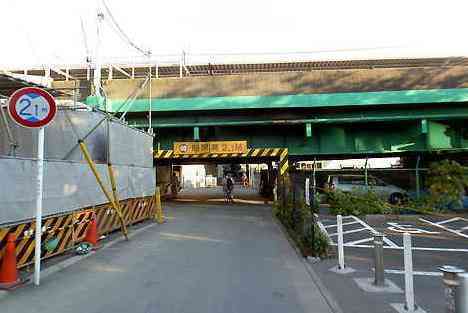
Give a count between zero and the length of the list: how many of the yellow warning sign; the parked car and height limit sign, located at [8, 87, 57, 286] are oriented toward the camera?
2

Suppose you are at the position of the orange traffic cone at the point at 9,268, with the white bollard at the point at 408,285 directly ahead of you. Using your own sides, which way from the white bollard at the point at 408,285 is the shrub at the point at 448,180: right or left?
left

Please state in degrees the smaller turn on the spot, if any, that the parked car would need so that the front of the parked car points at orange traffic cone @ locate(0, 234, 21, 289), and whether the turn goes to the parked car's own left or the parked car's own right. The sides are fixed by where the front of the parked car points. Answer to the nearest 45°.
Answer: approximately 90° to the parked car's own right

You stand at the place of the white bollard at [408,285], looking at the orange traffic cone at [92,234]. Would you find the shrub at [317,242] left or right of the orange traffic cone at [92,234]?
right

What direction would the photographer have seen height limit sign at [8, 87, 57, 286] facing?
facing the viewer

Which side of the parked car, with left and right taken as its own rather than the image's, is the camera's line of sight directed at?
right

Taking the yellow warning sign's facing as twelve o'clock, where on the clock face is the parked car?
The parked car is roughly at 9 o'clock from the yellow warning sign.

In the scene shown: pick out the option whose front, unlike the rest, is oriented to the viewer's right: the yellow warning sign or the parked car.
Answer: the parked car

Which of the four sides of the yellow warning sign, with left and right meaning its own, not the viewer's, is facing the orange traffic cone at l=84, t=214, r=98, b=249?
front

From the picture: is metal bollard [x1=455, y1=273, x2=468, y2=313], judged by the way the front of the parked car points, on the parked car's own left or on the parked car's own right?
on the parked car's own right

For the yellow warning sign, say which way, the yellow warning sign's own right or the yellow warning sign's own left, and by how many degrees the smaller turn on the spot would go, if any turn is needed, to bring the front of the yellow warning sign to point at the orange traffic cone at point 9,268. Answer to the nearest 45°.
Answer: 0° — it already faces it

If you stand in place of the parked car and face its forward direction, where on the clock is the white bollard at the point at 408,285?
The white bollard is roughly at 3 o'clock from the parked car.

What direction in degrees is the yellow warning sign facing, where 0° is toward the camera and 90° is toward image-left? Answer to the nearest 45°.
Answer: approximately 0°

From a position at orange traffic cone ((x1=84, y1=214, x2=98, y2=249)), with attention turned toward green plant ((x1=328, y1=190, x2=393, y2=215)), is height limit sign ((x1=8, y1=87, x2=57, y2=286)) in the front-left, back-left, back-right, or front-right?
back-right
